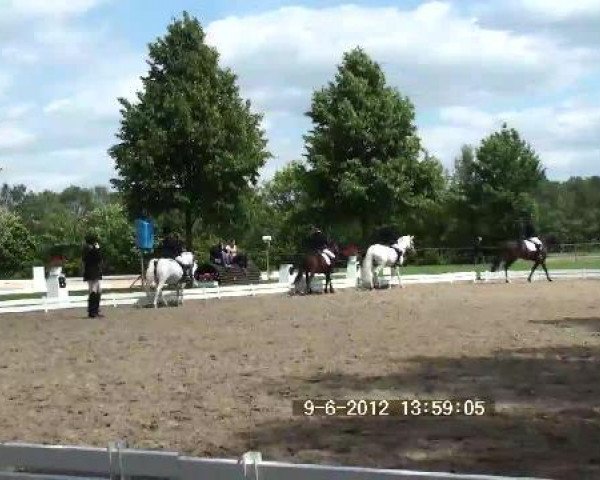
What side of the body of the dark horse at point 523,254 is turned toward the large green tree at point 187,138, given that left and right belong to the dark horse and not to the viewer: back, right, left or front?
back

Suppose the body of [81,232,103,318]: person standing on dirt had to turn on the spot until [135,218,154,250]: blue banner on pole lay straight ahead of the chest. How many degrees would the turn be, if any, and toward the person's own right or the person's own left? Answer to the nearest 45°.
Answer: approximately 90° to the person's own left

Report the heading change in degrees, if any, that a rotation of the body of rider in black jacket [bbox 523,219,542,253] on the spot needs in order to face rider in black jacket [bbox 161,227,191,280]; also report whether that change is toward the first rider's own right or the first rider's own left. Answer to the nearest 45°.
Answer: approximately 135° to the first rider's own right

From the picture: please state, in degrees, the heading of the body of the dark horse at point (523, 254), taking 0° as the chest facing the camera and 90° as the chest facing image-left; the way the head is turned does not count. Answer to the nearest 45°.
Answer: approximately 270°

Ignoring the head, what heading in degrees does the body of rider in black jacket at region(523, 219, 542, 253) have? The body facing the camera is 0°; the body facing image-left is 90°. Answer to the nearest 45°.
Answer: approximately 270°

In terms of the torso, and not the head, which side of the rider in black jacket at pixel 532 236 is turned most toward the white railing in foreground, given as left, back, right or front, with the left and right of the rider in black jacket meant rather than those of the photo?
right

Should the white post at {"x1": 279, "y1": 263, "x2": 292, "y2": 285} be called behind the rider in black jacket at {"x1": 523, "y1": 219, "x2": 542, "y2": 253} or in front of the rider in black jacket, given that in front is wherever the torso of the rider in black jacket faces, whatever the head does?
behind

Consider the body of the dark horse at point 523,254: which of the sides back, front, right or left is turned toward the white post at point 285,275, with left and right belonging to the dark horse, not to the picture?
back

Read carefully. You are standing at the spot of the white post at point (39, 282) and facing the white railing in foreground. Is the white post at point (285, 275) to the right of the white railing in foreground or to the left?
left

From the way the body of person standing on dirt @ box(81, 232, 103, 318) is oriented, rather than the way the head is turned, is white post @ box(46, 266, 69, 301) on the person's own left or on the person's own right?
on the person's own left

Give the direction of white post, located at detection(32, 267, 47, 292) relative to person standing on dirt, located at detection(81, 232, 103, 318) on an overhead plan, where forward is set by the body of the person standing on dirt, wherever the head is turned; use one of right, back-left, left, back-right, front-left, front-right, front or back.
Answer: left
